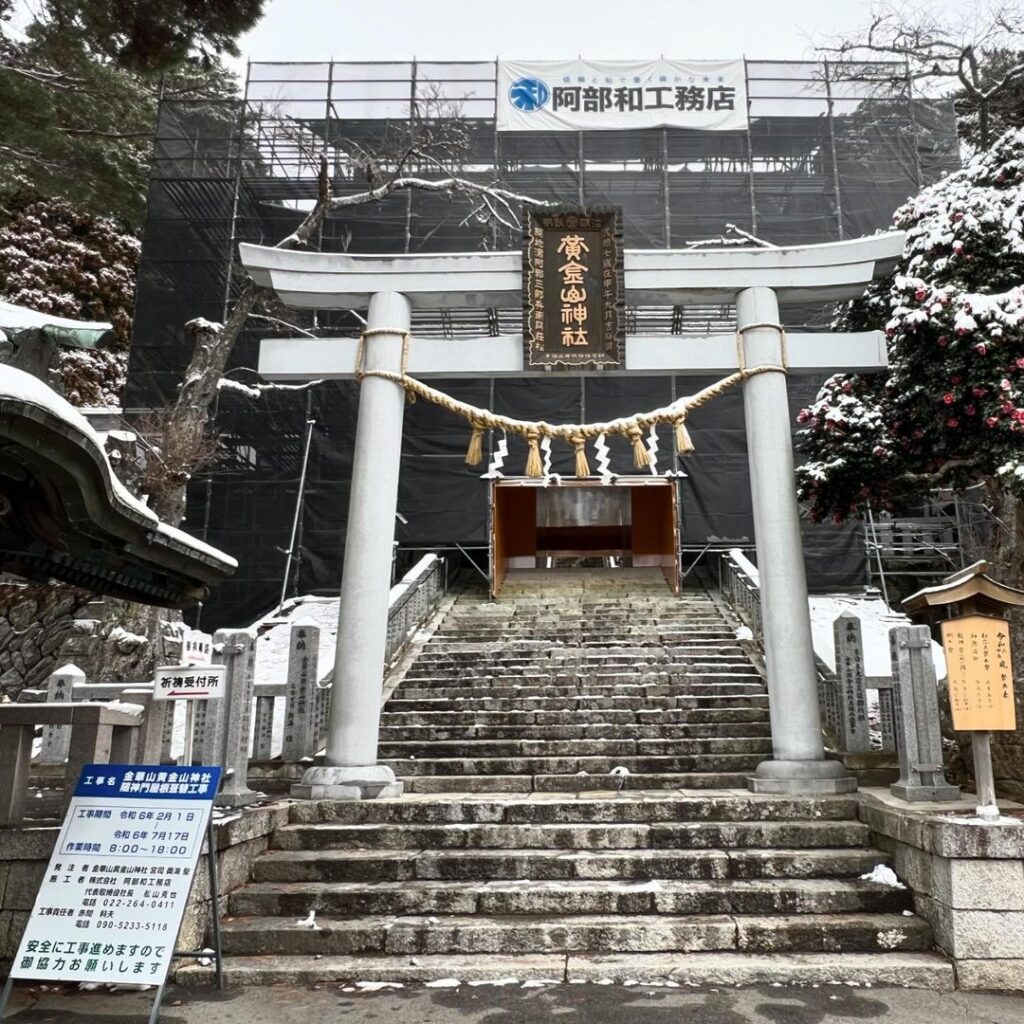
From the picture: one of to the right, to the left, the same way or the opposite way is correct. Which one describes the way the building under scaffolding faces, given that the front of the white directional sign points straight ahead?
the same way

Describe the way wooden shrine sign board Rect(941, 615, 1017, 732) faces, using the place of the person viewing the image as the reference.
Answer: facing the viewer

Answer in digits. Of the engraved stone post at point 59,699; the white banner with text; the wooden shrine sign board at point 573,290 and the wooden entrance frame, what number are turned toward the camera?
4

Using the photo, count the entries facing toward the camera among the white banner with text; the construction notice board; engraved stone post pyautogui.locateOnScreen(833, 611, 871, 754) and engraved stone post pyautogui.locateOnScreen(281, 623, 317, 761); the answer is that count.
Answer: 4

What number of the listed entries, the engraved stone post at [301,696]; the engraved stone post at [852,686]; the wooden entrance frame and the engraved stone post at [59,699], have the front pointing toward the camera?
4

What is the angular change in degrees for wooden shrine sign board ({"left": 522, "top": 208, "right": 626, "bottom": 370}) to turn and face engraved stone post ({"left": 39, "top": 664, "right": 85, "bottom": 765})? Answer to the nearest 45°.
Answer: approximately 90° to its right

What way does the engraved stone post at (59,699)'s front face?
toward the camera

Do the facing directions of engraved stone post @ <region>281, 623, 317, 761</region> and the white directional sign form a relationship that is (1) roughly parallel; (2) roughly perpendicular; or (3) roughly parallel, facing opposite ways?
roughly parallel

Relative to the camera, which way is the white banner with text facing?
toward the camera
